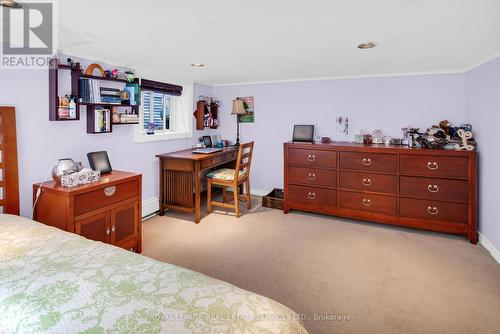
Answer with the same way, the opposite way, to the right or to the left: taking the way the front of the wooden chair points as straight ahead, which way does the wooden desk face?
the opposite way

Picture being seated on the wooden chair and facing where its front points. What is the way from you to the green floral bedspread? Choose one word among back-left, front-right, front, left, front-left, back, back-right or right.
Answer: back-left

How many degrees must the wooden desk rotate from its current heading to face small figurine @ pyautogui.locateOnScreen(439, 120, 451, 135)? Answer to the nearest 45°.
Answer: approximately 45° to its left

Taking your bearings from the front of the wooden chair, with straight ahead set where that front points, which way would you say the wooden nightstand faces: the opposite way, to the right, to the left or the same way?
the opposite way

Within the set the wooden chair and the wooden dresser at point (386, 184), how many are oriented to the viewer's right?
0

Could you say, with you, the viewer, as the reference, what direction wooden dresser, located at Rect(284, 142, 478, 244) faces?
facing the viewer and to the left of the viewer

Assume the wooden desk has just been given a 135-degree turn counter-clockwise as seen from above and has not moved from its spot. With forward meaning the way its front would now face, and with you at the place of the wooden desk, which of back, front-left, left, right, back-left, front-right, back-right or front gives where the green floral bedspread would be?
back

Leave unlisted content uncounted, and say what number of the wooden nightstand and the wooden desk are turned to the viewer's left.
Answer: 0

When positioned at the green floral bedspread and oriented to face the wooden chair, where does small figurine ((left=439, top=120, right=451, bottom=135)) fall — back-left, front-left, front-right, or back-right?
front-right

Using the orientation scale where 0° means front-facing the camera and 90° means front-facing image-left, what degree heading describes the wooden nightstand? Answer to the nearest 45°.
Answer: approximately 315°
